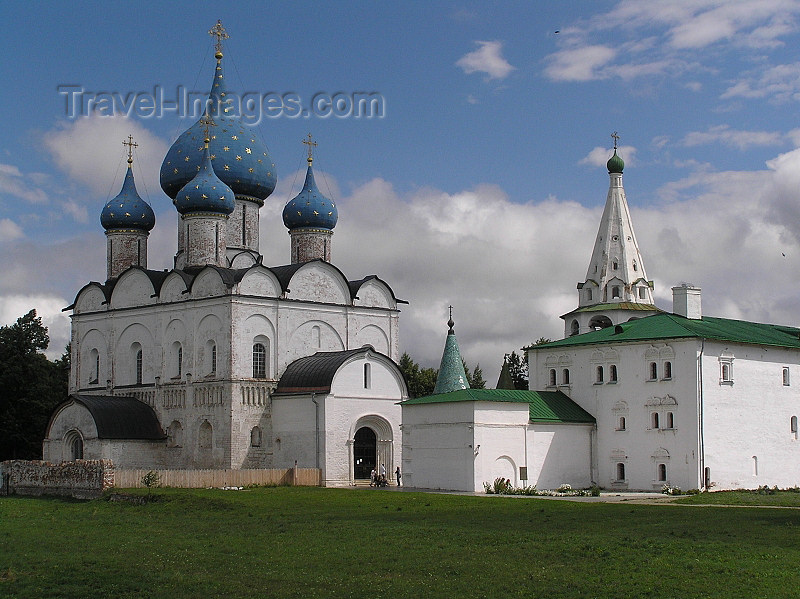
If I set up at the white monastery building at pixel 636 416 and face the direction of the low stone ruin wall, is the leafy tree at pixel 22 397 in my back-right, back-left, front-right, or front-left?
front-right

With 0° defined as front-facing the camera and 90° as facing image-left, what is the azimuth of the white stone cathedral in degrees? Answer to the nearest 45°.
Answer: approximately 315°

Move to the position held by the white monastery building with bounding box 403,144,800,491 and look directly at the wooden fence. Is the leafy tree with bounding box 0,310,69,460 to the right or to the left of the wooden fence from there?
right

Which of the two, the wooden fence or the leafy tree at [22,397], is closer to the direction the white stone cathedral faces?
the wooden fence

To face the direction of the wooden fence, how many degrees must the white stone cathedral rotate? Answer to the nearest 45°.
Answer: approximately 45° to its right

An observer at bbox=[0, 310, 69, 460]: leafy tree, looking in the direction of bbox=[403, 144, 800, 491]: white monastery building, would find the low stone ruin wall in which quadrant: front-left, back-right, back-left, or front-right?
front-right
